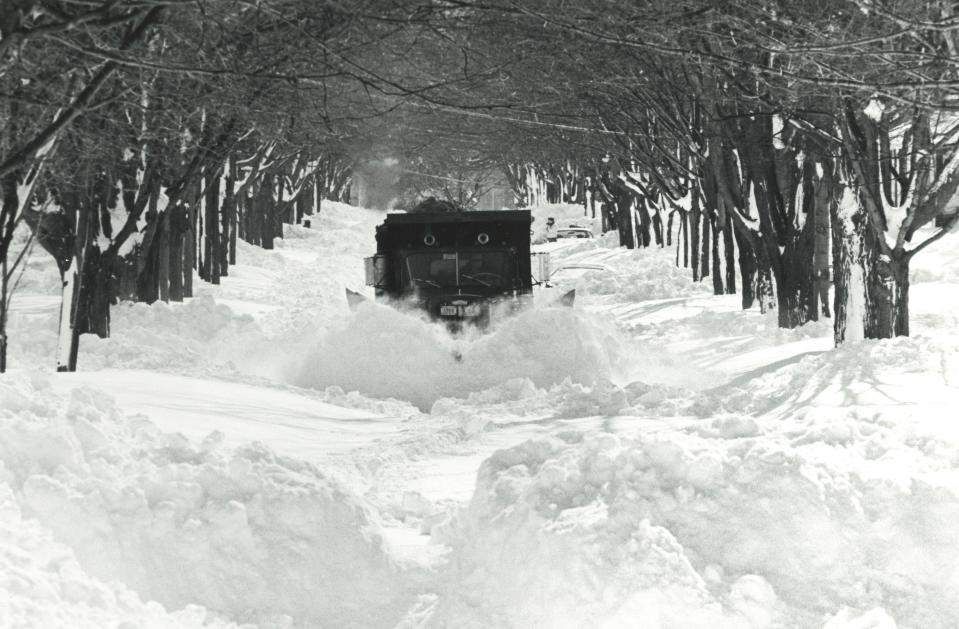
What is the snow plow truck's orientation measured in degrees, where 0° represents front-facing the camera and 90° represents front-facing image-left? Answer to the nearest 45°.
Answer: approximately 0°

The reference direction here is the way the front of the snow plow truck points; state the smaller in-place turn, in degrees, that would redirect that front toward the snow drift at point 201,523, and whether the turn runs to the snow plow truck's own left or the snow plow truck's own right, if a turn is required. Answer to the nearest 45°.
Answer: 0° — it already faces it

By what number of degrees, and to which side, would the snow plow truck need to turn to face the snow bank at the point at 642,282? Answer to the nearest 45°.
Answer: approximately 180°

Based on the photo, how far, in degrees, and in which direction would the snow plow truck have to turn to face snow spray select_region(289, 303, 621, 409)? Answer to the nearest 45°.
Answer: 0° — it already faces it

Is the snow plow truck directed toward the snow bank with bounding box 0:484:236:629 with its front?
yes

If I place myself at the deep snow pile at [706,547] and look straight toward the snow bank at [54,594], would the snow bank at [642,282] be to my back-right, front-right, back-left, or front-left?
back-right

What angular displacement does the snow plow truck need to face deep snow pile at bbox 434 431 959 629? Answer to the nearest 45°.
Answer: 0° — it already faces it
